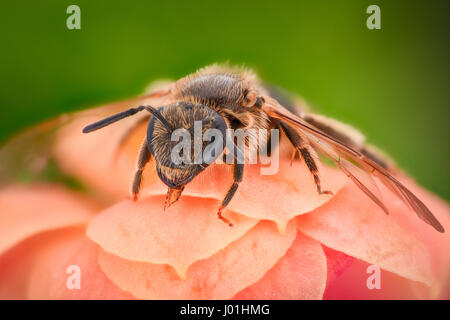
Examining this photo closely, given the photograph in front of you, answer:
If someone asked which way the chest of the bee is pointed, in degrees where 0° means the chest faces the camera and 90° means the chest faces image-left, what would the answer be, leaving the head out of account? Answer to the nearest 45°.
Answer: approximately 45°
